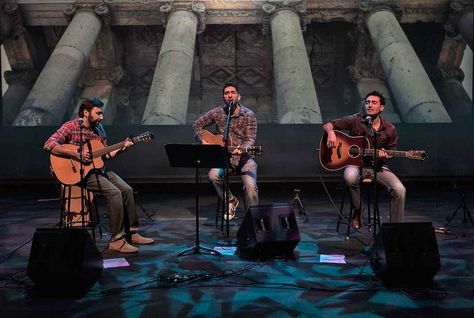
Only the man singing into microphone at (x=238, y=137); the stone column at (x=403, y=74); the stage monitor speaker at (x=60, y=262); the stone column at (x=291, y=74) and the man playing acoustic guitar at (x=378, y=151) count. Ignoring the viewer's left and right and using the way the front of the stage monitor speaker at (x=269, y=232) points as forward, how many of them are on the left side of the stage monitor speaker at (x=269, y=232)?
1

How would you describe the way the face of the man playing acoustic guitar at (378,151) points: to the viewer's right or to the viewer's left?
to the viewer's left

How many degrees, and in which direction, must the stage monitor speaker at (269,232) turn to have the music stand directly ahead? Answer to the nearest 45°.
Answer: approximately 45° to its left

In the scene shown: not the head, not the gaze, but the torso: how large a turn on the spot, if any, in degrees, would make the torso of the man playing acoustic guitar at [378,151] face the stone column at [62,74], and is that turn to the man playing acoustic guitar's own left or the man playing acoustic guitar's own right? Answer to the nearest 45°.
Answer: approximately 135° to the man playing acoustic guitar's own right

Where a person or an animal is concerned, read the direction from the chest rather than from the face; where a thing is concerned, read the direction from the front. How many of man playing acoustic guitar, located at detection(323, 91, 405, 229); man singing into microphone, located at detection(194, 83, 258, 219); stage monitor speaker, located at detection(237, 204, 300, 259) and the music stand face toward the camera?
2

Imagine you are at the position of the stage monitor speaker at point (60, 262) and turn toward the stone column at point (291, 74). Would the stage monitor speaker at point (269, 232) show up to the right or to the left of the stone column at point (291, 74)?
right

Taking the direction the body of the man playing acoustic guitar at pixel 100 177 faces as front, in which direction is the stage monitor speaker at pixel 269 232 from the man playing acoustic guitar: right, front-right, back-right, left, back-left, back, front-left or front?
front

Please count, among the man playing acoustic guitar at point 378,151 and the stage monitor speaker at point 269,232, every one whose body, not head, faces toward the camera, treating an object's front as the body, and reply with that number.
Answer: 1

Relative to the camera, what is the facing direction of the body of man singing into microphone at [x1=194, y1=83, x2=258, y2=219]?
toward the camera

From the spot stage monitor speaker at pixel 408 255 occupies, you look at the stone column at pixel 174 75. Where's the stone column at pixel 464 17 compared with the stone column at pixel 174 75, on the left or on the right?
right

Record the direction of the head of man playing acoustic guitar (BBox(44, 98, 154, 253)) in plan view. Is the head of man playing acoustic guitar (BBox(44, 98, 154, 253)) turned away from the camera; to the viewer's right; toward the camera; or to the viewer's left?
to the viewer's right

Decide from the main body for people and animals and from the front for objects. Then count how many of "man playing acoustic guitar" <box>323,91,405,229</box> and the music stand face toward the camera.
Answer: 1

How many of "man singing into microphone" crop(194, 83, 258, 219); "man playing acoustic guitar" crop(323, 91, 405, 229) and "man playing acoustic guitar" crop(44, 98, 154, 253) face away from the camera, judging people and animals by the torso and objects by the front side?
0

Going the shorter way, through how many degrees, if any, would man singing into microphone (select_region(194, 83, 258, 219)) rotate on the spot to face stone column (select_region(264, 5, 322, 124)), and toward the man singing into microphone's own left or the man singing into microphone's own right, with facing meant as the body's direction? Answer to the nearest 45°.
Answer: approximately 180°

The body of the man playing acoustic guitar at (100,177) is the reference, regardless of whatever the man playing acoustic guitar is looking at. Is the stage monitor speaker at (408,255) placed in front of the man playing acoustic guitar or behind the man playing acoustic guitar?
in front

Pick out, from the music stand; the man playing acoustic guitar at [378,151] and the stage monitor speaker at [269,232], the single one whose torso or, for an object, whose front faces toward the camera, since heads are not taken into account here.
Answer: the man playing acoustic guitar

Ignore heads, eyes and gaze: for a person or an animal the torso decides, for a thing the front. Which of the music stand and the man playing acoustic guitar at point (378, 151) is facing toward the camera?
the man playing acoustic guitar

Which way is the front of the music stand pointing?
away from the camera
